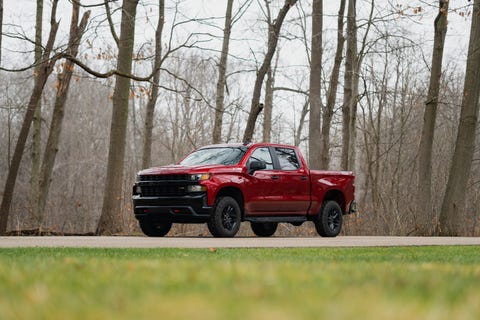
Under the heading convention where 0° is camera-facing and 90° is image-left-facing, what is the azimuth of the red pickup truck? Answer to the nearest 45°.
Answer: approximately 45°

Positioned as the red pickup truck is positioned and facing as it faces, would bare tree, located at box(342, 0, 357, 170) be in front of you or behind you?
behind
